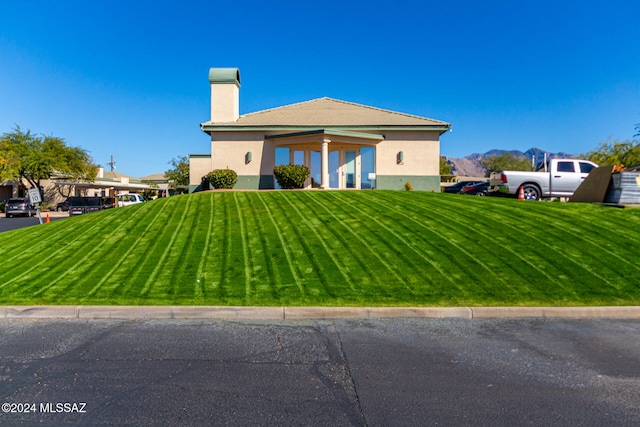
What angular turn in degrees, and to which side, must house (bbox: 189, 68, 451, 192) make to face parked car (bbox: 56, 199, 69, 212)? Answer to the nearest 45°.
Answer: approximately 135° to its right

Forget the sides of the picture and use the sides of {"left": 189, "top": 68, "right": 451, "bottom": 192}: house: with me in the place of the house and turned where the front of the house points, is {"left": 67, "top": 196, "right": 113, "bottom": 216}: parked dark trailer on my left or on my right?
on my right

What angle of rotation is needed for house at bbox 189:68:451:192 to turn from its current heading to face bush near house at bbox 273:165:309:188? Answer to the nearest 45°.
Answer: approximately 45° to its right

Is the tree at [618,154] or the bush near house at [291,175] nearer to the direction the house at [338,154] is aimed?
the bush near house

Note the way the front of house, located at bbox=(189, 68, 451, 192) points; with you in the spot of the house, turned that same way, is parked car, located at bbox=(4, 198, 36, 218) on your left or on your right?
on your right

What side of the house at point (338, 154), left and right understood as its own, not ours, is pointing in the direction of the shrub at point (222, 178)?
right

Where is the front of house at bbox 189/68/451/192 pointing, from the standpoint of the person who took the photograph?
facing the viewer

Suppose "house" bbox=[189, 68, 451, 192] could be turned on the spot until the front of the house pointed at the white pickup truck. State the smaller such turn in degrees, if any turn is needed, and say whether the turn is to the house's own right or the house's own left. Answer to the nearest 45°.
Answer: approximately 45° to the house's own left

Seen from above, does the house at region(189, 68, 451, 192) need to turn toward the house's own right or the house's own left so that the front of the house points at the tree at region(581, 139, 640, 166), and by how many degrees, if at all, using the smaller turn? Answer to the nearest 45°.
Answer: approximately 135° to the house's own left
